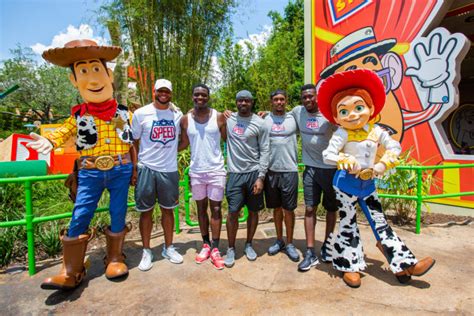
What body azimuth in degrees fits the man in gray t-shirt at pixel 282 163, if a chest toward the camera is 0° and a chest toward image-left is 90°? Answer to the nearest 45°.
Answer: approximately 0°

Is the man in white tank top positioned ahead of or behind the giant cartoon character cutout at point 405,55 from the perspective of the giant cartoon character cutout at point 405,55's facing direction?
ahead

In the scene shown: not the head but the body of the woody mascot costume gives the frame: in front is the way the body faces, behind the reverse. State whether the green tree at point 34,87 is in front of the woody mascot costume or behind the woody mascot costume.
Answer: behind

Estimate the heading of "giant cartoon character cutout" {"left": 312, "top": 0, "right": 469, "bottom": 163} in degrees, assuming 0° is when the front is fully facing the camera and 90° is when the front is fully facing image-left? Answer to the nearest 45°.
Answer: approximately 0°

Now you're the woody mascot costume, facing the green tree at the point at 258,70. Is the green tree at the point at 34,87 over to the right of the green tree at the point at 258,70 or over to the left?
left

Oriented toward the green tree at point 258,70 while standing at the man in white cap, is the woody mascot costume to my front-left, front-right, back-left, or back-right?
back-left

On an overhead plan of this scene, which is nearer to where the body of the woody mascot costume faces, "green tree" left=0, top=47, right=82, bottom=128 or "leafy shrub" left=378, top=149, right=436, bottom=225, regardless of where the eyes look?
the leafy shrub
